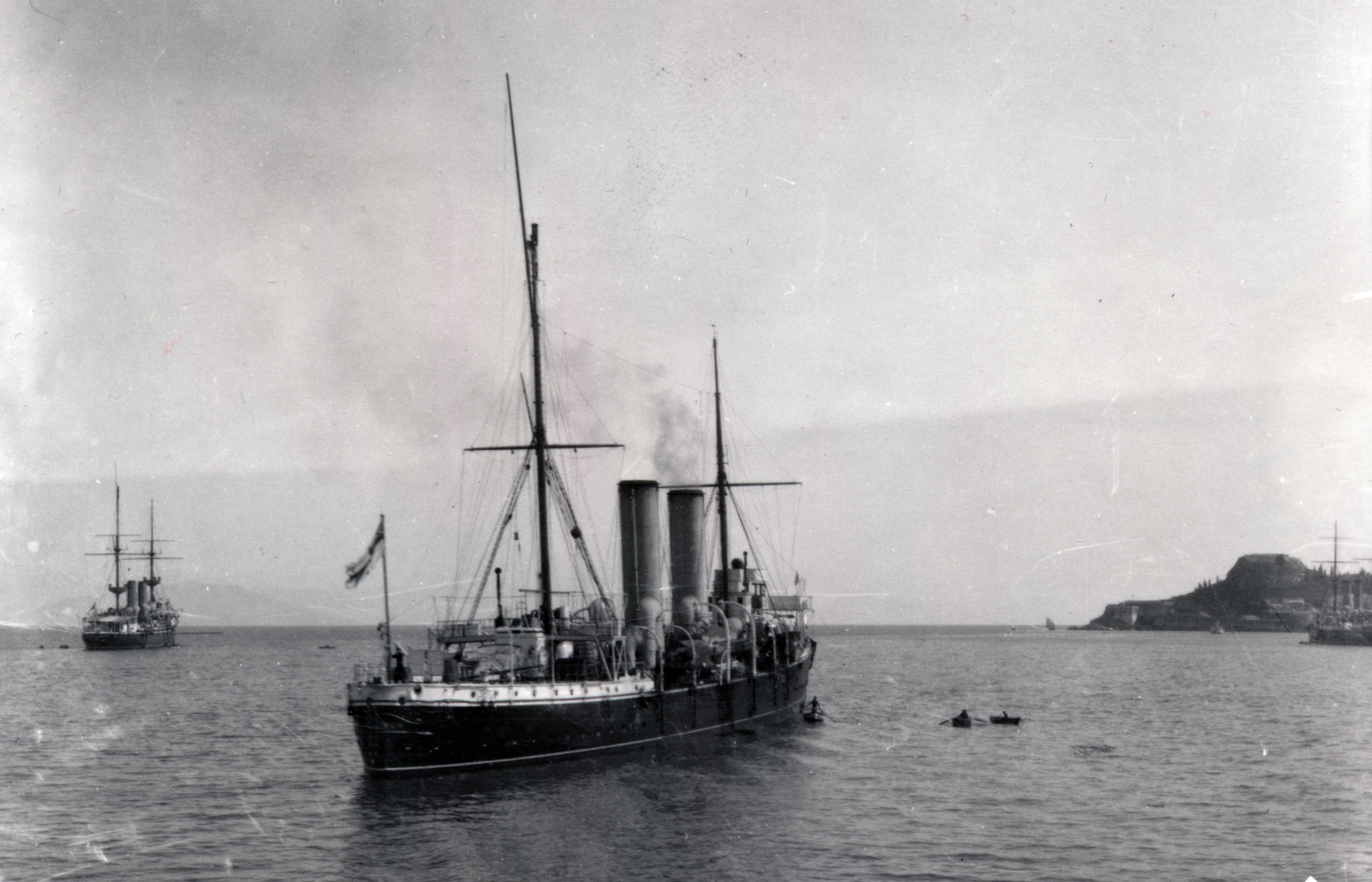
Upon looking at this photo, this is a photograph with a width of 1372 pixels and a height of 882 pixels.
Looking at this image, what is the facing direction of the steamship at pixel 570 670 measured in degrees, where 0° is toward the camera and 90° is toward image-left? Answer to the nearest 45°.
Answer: approximately 225°
